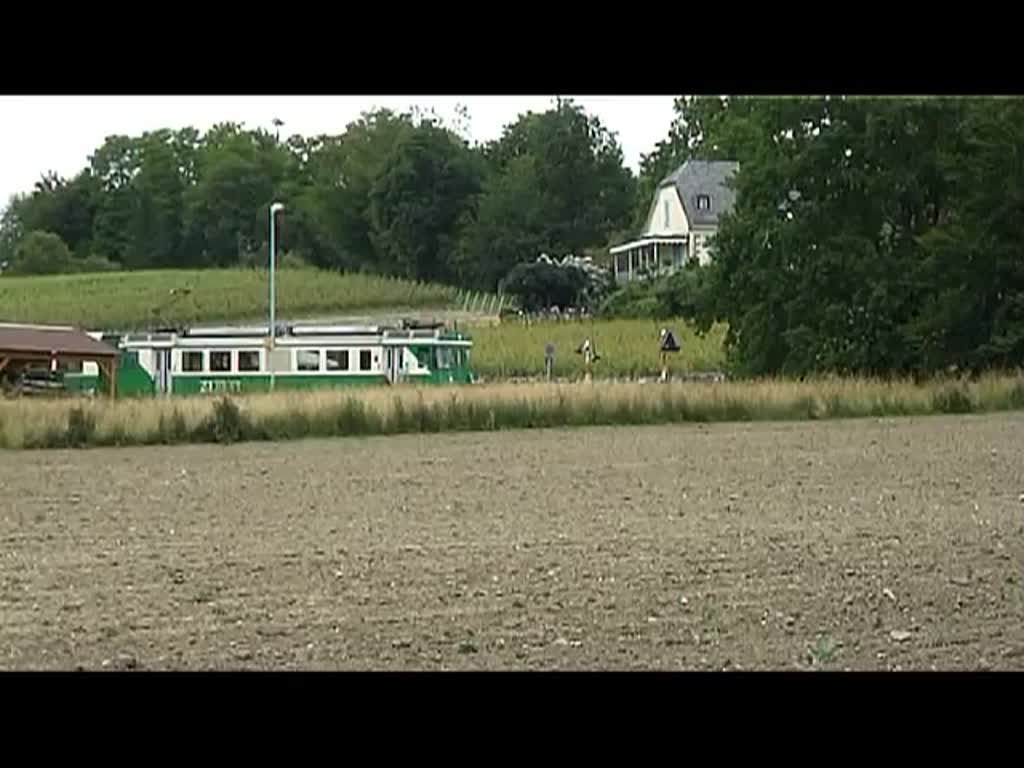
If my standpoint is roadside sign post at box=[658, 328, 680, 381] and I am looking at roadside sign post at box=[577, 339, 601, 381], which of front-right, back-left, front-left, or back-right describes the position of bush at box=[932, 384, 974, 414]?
back-left

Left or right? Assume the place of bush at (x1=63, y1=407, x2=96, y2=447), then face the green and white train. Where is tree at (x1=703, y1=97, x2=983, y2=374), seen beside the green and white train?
right

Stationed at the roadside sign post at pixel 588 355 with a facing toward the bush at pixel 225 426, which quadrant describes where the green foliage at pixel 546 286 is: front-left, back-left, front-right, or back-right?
back-right
